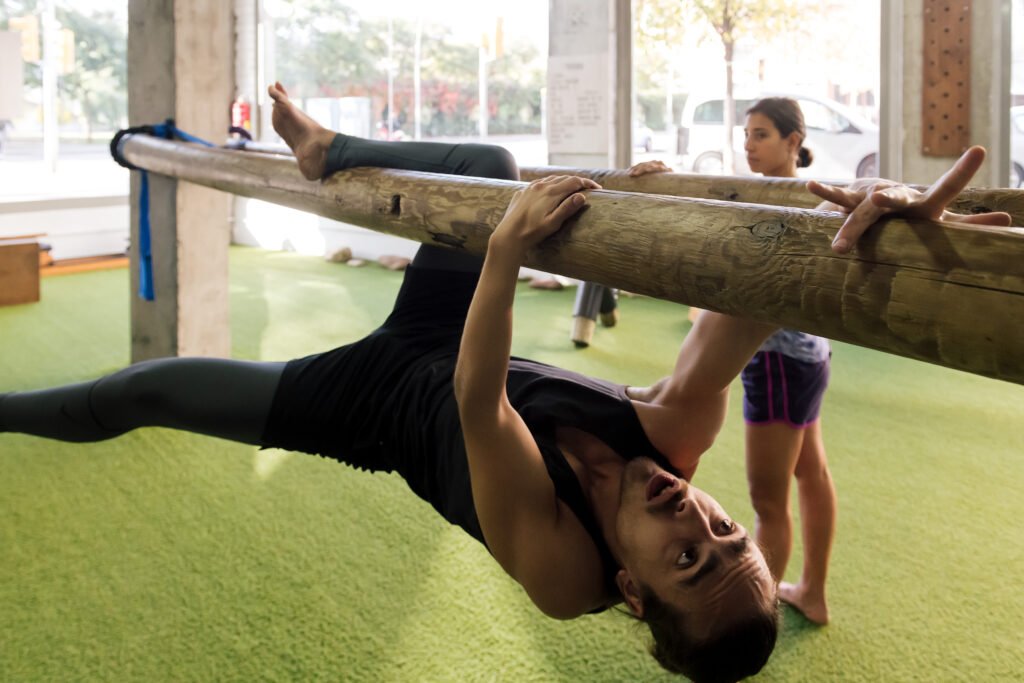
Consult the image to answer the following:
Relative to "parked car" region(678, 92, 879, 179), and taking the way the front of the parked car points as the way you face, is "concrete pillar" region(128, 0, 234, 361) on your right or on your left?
on your right

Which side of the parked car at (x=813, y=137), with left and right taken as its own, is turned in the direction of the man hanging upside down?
right

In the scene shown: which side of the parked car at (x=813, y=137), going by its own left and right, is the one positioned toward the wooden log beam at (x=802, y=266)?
right

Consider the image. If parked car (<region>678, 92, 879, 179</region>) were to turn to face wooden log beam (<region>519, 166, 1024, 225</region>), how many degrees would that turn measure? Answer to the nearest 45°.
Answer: approximately 90° to its right

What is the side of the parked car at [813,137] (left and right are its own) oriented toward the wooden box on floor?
right

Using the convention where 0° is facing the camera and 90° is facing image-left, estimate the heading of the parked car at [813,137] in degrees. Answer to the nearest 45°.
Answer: approximately 270°

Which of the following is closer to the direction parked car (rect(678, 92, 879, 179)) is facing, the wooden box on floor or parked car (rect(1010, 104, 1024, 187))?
the parked car
